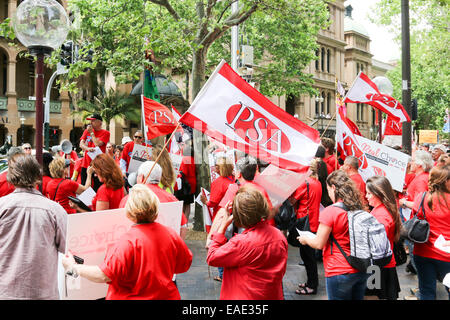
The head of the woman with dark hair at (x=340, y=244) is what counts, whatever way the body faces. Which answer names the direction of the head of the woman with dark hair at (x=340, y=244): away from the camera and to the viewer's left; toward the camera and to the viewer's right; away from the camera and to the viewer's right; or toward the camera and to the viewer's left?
away from the camera and to the viewer's left

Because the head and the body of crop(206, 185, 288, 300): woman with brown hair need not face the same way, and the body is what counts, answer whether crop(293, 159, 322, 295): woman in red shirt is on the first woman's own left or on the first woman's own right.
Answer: on the first woman's own right

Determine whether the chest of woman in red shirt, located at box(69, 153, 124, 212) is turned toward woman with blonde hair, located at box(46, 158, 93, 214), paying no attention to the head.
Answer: yes

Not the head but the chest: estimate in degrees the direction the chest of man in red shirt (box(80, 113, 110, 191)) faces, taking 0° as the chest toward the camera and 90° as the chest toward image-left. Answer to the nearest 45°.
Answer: approximately 45°

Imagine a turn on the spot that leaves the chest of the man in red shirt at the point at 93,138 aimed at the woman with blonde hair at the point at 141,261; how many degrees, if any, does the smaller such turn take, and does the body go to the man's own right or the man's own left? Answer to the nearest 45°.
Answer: approximately 45° to the man's own left

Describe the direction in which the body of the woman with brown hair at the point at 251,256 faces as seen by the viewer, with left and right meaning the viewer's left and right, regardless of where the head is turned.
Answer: facing away from the viewer and to the left of the viewer

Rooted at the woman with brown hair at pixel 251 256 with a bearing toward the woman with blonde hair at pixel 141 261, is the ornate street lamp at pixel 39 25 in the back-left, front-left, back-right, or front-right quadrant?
front-right

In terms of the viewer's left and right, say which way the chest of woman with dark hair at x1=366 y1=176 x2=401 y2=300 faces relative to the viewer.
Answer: facing to the left of the viewer

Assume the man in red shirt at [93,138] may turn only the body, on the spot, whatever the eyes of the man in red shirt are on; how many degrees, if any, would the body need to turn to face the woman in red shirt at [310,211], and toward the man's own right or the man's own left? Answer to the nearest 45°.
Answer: approximately 90° to the man's own left

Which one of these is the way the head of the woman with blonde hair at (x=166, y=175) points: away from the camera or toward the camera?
away from the camera

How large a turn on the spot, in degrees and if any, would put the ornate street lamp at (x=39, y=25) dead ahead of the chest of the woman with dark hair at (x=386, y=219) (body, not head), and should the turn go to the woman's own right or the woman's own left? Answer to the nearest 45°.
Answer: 0° — they already face it

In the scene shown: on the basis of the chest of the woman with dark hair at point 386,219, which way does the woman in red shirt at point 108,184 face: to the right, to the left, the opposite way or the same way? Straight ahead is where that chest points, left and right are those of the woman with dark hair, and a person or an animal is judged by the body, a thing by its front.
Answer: the same way

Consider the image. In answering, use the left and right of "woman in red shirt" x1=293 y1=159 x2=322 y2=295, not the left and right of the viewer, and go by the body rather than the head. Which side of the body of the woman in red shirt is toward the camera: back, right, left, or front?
left

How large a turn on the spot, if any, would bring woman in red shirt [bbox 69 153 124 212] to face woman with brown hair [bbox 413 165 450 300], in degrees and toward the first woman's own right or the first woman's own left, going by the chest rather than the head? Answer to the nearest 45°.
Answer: approximately 135° to the first woman's own right

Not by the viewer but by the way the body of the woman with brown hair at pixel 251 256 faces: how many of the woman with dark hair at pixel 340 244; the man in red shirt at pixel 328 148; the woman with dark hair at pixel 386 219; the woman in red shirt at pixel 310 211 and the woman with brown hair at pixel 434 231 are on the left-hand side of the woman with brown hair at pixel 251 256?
0

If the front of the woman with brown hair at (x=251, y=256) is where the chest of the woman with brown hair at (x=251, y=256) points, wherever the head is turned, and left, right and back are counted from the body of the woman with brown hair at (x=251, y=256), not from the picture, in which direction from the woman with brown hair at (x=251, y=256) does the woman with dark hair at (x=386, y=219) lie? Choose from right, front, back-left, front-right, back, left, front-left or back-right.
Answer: right
